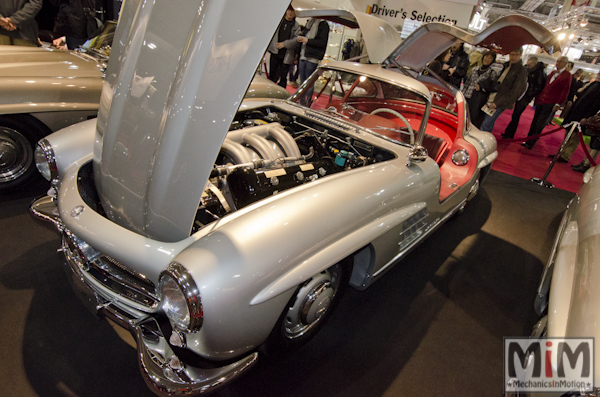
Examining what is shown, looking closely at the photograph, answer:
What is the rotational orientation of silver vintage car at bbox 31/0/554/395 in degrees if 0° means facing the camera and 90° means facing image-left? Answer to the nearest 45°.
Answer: approximately 45°

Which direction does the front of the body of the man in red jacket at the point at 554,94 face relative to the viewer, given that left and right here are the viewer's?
facing the viewer and to the left of the viewer

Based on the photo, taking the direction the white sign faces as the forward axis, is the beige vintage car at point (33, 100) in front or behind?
in front

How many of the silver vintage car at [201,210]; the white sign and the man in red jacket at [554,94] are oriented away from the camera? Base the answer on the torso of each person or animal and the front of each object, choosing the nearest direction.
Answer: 0

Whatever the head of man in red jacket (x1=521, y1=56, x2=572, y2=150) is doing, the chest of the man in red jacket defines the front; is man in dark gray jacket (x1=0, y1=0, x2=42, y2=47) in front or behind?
in front

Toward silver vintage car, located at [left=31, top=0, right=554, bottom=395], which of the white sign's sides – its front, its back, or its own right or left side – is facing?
front

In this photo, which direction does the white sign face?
toward the camera

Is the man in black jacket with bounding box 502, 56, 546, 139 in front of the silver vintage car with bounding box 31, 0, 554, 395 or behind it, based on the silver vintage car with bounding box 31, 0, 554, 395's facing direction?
behind

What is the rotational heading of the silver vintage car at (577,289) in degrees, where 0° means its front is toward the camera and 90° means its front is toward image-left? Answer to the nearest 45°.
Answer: approximately 45°

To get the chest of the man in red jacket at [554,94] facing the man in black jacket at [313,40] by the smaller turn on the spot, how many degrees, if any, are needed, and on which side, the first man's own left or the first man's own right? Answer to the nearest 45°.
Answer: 0° — they already face them
